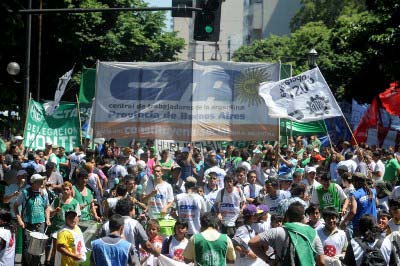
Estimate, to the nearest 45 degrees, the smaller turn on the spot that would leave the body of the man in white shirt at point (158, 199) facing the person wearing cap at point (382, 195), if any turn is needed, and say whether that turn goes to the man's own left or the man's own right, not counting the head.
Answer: approximately 90° to the man's own left

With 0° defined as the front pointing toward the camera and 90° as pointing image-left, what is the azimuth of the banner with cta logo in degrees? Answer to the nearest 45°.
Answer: approximately 0°

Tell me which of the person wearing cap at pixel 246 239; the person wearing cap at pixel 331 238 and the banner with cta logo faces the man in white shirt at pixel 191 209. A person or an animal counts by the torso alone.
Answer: the banner with cta logo

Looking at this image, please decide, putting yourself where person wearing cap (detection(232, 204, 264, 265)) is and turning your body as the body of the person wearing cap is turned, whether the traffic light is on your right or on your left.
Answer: on your left

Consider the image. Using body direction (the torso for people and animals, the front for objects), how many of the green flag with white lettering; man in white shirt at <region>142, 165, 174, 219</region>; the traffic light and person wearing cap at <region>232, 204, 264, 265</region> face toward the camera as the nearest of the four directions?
3
